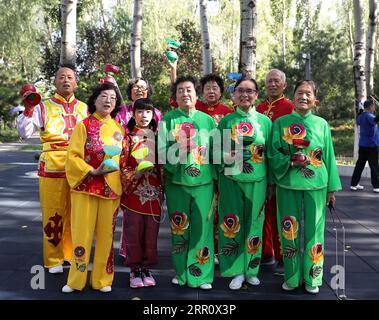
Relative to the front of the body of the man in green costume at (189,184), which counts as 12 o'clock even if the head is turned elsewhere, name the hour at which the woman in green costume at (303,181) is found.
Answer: the woman in green costume at (303,181) is roughly at 9 o'clock from the man in green costume at (189,184).

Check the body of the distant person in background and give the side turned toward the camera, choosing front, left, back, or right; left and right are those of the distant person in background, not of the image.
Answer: right

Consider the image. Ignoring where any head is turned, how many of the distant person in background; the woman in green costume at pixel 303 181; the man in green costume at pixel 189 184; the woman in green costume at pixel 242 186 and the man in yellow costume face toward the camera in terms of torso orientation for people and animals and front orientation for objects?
4

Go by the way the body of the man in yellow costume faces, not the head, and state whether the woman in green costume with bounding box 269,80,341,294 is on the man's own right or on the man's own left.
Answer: on the man's own left

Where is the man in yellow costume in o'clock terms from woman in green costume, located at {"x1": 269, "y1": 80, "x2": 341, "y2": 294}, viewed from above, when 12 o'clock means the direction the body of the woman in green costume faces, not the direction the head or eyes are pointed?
The man in yellow costume is roughly at 3 o'clock from the woman in green costume.

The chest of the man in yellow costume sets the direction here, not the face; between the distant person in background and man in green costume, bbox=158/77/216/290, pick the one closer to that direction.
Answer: the man in green costume

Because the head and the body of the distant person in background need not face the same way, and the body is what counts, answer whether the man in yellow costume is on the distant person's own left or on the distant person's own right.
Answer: on the distant person's own right
